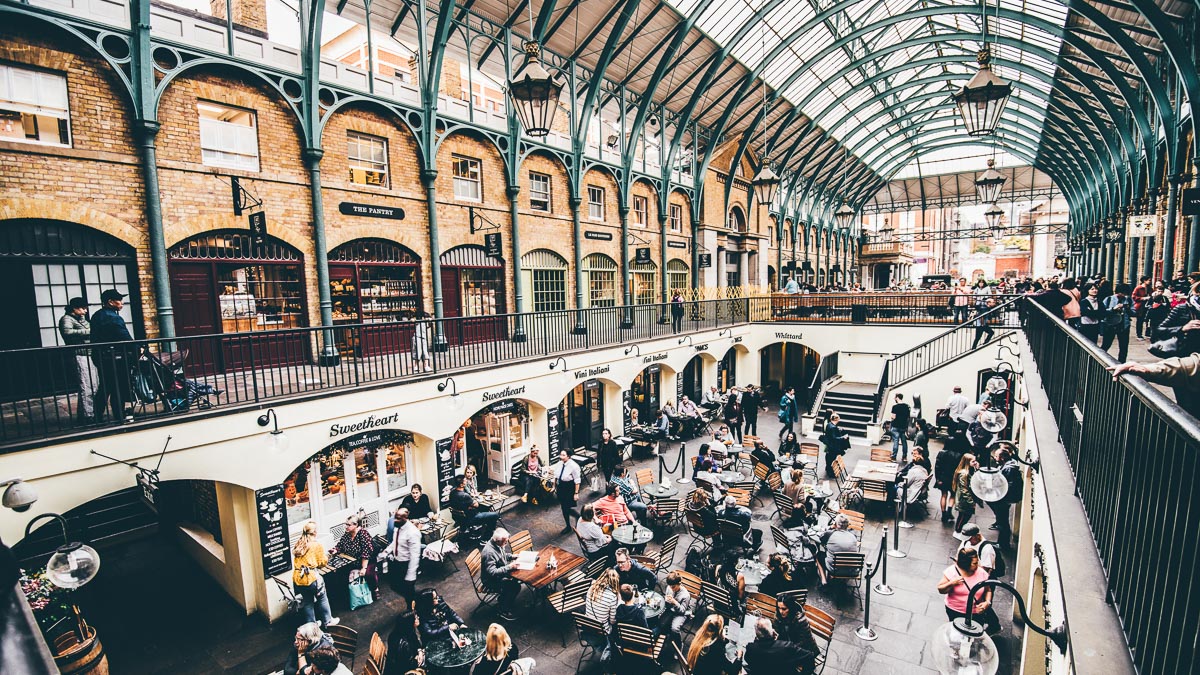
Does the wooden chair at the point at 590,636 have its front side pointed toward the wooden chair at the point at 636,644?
no

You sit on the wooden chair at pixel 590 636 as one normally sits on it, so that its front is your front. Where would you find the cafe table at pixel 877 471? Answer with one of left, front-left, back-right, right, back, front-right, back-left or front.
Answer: front

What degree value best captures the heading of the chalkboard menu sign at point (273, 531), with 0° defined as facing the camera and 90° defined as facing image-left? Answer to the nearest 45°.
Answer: approximately 315°

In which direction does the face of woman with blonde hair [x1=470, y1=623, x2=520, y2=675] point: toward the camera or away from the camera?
away from the camera

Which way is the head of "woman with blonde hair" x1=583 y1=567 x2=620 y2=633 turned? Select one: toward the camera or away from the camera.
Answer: away from the camera

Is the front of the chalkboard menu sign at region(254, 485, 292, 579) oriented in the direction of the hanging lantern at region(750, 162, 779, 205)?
no

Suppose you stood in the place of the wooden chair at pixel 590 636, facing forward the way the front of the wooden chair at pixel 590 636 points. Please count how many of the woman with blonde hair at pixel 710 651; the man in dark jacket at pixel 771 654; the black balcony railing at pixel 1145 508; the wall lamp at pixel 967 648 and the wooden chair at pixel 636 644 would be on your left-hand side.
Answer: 0

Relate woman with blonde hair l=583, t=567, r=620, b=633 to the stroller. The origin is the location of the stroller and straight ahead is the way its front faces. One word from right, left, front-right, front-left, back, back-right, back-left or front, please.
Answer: front-right

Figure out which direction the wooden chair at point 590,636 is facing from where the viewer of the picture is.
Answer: facing away from the viewer and to the right of the viewer

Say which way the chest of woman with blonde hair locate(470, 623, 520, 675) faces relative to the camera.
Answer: away from the camera

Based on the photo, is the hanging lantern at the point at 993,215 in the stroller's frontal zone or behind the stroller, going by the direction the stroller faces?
frontal zone

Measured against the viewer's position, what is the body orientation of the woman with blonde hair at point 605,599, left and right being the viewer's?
facing away from the viewer and to the right of the viewer

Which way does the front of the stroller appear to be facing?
to the viewer's right

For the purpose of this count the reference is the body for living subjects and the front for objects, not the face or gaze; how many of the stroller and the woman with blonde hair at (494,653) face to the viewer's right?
1

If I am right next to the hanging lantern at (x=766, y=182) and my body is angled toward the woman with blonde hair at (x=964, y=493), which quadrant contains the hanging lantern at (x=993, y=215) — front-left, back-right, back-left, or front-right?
back-left

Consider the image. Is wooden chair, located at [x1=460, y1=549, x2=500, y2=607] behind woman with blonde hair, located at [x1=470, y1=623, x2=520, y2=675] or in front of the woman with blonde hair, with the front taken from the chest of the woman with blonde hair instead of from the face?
in front
